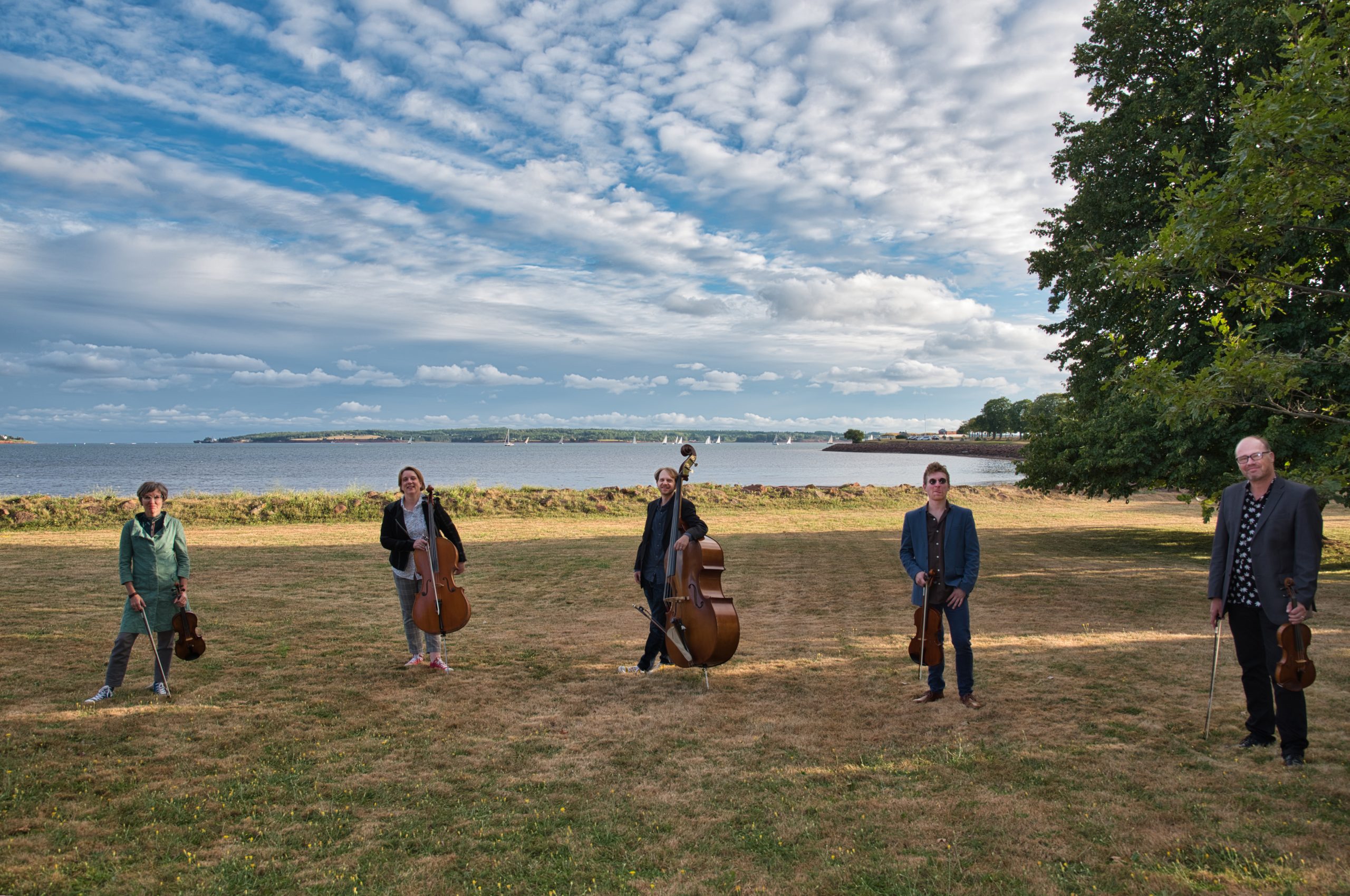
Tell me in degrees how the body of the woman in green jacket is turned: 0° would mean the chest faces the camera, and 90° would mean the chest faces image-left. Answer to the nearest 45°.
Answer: approximately 0°

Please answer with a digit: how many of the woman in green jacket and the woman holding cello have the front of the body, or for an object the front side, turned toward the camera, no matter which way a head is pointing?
2

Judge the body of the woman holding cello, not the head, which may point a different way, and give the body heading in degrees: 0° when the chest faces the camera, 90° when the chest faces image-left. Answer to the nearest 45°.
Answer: approximately 0°

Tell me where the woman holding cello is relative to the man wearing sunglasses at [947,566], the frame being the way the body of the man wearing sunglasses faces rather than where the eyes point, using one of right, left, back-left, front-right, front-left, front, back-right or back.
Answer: right

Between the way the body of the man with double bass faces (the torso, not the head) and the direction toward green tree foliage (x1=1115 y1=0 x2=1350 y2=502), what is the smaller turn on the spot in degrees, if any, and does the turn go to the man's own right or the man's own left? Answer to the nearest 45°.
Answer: approximately 90° to the man's own left

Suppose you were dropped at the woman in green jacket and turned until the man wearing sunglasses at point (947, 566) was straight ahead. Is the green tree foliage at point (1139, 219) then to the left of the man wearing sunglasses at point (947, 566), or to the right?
left
